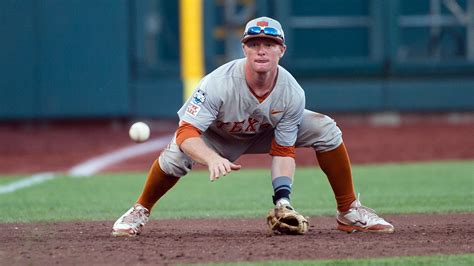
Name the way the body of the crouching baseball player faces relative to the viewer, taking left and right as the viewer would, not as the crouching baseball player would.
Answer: facing the viewer

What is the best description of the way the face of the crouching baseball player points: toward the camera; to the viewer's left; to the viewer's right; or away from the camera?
toward the camera
